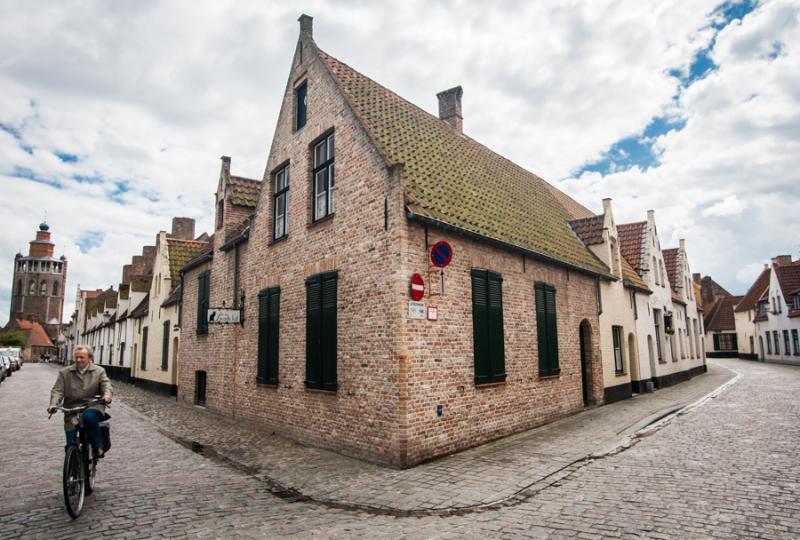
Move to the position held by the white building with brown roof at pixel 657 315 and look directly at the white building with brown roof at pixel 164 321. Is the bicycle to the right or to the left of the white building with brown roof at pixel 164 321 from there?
left

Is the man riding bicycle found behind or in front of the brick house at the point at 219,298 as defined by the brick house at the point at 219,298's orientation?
in front

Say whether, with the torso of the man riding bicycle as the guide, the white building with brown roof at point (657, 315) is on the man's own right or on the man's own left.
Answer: on the man's own left

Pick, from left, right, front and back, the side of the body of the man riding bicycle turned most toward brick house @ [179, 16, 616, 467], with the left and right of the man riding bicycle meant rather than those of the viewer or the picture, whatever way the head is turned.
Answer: left

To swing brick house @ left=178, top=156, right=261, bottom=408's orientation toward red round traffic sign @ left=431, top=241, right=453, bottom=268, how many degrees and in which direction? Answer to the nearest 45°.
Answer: approximately 45° to its left

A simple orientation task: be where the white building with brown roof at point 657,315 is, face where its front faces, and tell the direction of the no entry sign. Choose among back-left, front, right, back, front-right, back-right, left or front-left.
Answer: front-right

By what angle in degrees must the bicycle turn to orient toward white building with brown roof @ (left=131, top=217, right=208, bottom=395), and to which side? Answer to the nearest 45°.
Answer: approximately 180°

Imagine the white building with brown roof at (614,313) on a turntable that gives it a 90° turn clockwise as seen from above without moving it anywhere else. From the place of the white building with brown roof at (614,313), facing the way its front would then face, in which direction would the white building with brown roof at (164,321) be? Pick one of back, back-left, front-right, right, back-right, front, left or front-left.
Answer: front-right

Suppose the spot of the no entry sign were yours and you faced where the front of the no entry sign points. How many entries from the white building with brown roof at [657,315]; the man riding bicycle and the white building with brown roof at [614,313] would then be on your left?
2

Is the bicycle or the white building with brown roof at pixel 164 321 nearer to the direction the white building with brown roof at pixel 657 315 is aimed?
the bicycle
